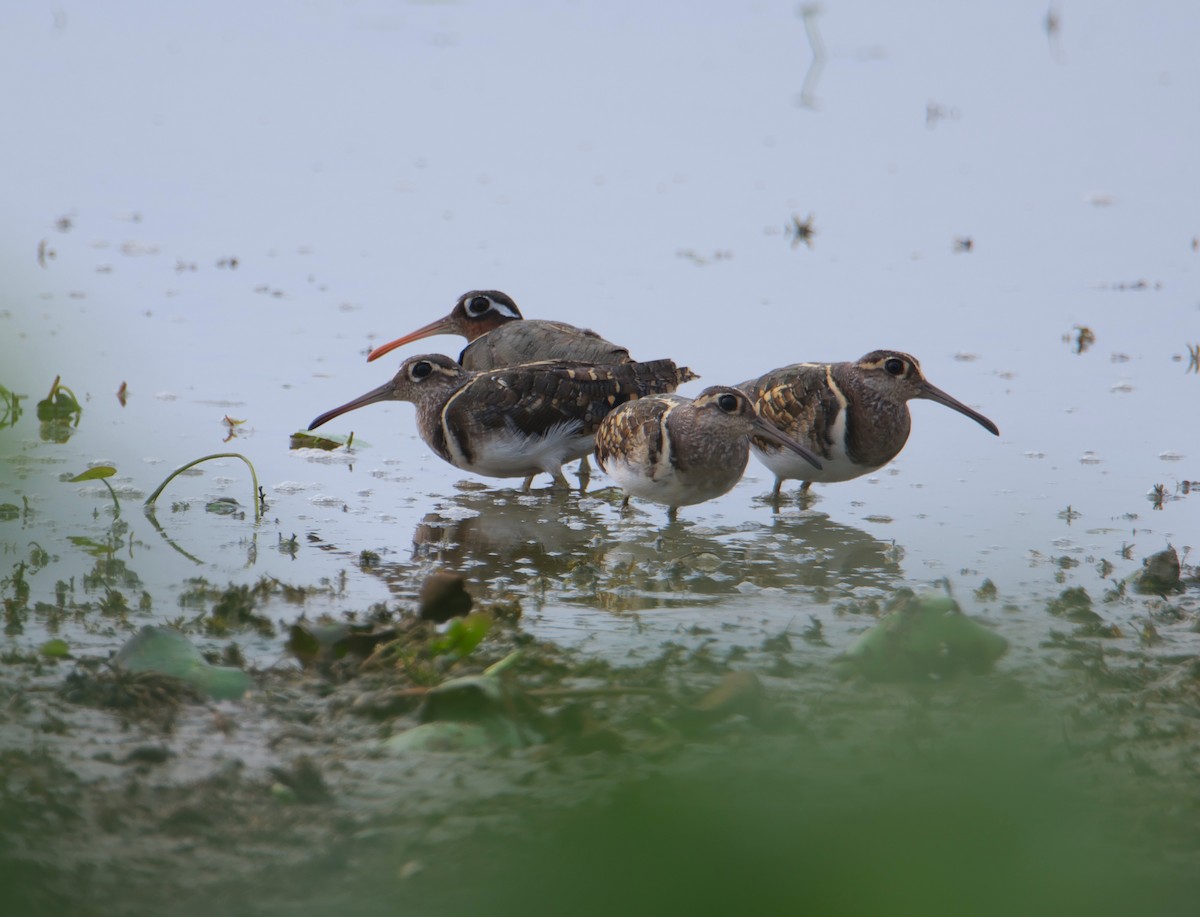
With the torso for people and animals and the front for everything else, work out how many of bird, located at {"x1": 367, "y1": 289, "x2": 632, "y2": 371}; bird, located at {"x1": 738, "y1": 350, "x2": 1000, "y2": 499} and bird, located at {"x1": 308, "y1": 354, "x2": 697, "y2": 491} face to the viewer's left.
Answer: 2

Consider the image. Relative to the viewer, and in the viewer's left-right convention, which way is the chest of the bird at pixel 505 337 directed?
facing to the left of the viewer

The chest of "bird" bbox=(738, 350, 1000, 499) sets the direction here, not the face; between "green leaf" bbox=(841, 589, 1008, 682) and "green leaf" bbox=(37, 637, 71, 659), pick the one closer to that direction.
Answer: the "green leaf" bbox=(841, 589, 1008, 682)

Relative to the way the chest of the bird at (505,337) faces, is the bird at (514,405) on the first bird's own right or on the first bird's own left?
on the first bird's own left

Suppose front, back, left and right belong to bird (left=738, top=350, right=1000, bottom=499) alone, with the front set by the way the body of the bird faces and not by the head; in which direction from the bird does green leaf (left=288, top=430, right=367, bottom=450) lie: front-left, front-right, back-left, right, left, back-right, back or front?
back

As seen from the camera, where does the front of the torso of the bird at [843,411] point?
to the viewer's right

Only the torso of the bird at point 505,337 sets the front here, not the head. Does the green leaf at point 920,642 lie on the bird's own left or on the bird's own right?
on the bird's own left

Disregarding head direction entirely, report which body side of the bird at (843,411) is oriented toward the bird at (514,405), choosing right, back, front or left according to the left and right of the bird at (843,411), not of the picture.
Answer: back

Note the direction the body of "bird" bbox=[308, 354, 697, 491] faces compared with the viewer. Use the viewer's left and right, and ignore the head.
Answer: facing to the left of the viewer

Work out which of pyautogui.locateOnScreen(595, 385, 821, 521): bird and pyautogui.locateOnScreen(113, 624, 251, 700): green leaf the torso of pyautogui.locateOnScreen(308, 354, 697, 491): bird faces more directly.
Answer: the green leaf
